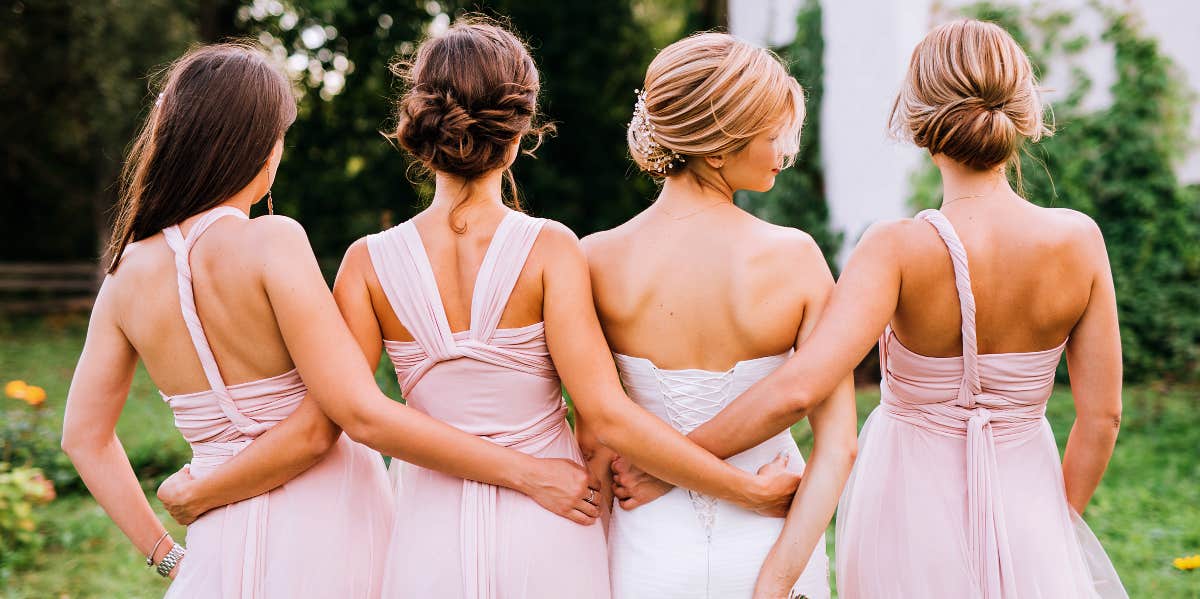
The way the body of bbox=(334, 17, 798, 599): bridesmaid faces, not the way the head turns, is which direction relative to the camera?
away from the camera

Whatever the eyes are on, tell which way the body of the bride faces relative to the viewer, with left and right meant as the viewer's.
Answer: facing away from the viewer

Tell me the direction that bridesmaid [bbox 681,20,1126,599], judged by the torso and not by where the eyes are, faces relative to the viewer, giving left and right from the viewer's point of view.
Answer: facing away from the viewer

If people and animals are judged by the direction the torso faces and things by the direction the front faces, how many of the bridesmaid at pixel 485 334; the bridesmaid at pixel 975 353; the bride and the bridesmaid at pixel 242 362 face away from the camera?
4

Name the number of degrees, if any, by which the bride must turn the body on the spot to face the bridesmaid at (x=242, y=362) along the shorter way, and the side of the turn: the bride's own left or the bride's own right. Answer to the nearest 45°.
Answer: approximately 90° to the bride's own left

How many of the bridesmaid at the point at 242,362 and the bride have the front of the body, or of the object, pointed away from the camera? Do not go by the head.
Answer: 2

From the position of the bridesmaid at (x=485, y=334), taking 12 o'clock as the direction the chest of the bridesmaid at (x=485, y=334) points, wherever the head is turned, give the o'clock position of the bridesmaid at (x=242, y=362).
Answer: the bridesmaid at (x=242, y=362) is roughly at 9 o'clock from the bridesmaid at (x=485, y=334).

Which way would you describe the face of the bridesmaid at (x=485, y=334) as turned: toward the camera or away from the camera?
away from the camera

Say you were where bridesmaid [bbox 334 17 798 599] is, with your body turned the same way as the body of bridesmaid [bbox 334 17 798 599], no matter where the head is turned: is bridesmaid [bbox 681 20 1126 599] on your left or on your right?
on your right

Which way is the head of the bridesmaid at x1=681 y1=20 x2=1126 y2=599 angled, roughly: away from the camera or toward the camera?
away from the camera

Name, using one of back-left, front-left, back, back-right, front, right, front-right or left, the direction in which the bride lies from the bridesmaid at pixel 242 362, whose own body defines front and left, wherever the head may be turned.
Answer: right

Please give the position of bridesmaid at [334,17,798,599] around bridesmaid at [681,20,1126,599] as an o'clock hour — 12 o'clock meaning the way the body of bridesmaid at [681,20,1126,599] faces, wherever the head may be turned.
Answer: bridesmaid at [334,17,798,599] is roughly at 8 o'clock from bridesmaid at [681,20,1126,599].

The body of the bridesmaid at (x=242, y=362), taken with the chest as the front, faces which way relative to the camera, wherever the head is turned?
away from the camera

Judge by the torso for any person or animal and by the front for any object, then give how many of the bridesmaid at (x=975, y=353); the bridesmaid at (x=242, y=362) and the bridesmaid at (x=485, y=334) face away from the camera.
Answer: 3
